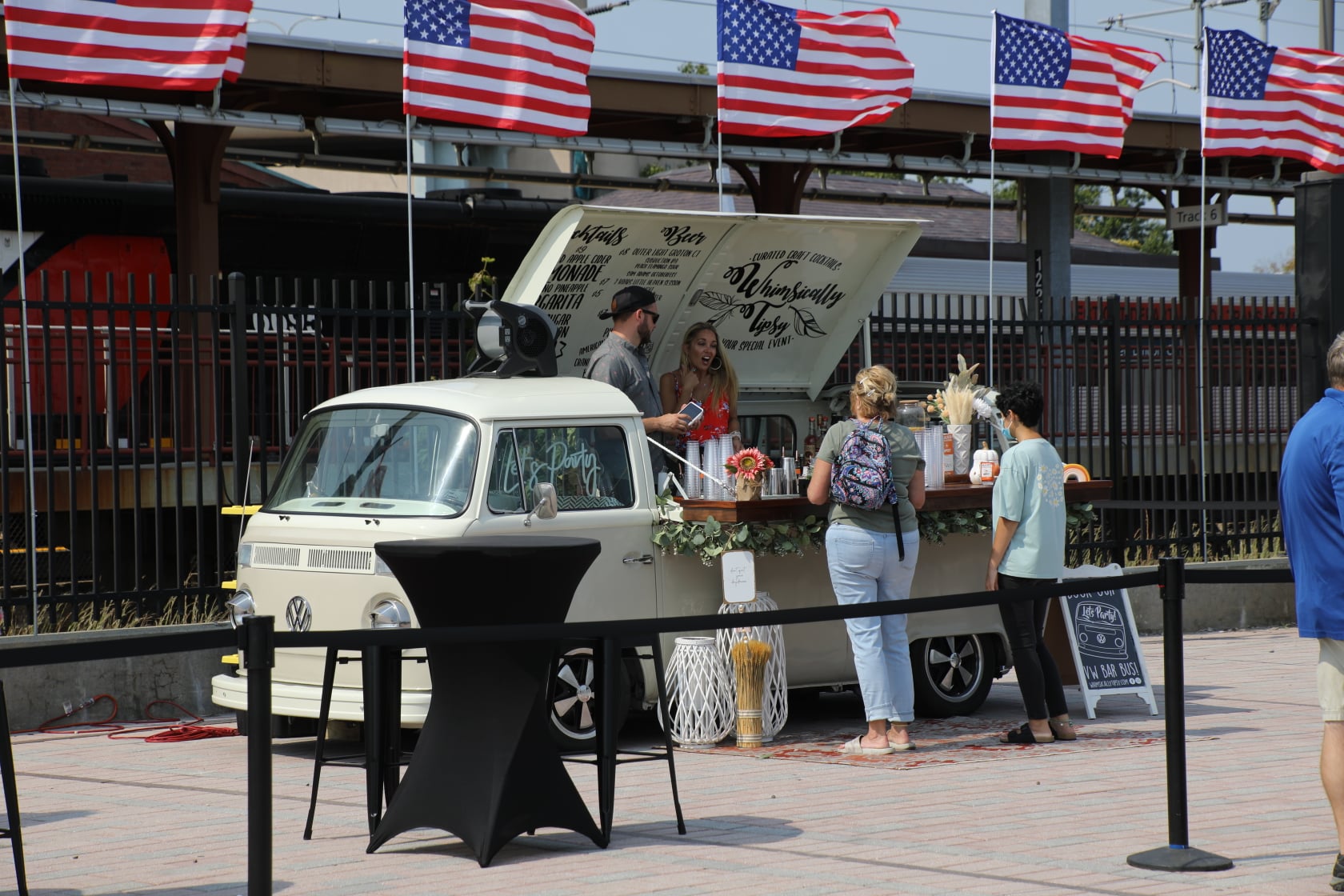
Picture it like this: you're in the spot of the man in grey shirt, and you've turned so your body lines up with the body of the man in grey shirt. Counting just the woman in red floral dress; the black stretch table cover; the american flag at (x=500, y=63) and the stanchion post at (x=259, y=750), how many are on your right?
2

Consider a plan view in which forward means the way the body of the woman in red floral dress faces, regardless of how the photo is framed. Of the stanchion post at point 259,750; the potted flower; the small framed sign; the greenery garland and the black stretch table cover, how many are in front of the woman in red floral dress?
5

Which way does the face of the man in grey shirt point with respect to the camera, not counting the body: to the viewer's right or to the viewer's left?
to the viewer's right

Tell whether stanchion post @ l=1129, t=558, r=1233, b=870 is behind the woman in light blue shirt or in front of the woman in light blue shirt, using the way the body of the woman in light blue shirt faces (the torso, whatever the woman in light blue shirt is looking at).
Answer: behind

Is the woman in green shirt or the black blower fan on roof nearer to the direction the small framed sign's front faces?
the woman in green shirt

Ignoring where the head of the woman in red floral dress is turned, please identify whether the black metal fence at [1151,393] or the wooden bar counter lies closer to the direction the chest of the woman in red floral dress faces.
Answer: the wooden bar counter

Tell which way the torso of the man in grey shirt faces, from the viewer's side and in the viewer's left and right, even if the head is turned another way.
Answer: facing to the right of the viewer

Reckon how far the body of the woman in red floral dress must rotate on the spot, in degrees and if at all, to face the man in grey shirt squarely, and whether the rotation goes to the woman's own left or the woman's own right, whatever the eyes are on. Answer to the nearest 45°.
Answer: approximately 45° to the woman's own right

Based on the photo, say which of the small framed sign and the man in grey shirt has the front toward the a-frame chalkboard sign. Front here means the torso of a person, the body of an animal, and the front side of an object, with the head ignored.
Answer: the man in grey shirt

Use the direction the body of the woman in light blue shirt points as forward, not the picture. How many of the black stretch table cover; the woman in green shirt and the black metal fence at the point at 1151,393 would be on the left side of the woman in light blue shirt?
2

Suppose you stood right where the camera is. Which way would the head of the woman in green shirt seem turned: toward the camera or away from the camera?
away from the camera

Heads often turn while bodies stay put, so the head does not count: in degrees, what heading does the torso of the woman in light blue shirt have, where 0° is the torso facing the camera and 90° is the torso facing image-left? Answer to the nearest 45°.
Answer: approximately 135°

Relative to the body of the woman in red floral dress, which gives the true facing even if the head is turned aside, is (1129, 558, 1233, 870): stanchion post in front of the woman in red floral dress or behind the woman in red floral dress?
in front

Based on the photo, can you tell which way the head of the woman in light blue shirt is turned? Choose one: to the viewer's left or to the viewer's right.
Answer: to the viewer's left
